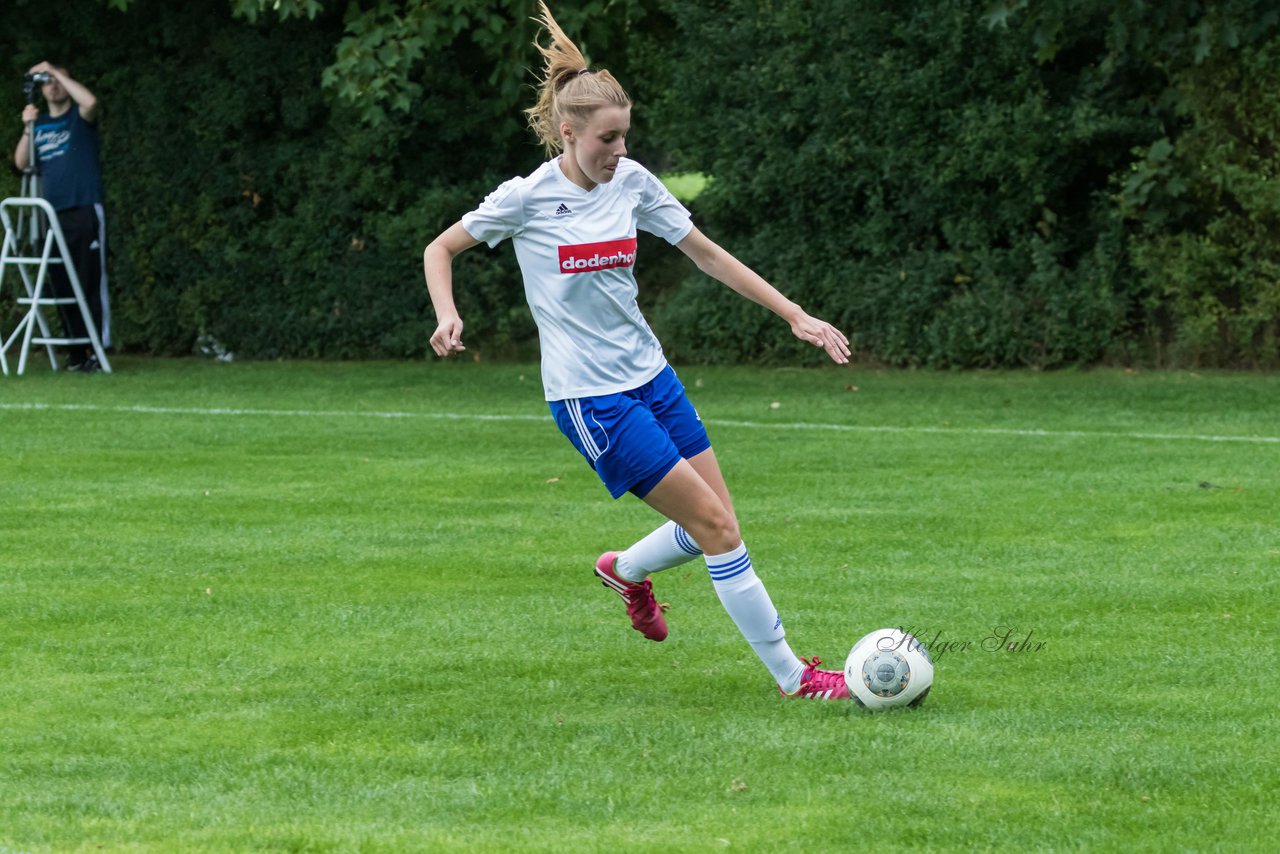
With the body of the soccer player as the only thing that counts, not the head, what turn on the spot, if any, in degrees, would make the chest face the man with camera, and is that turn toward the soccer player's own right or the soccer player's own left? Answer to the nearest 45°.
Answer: approximately 180°

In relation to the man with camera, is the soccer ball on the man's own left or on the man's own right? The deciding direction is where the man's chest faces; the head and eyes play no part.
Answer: on the man's own left

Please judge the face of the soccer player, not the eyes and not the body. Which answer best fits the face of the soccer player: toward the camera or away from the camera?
toward the camera

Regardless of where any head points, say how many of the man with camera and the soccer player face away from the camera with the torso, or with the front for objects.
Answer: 0

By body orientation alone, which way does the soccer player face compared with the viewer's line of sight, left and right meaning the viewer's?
facing the viewer and to the right of the viewer

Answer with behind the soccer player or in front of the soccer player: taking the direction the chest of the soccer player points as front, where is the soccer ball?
in front

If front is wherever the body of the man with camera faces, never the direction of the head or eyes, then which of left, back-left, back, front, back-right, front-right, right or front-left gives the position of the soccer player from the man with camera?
front-left

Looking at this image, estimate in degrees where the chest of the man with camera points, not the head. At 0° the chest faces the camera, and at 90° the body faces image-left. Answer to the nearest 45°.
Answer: approximately 45°
